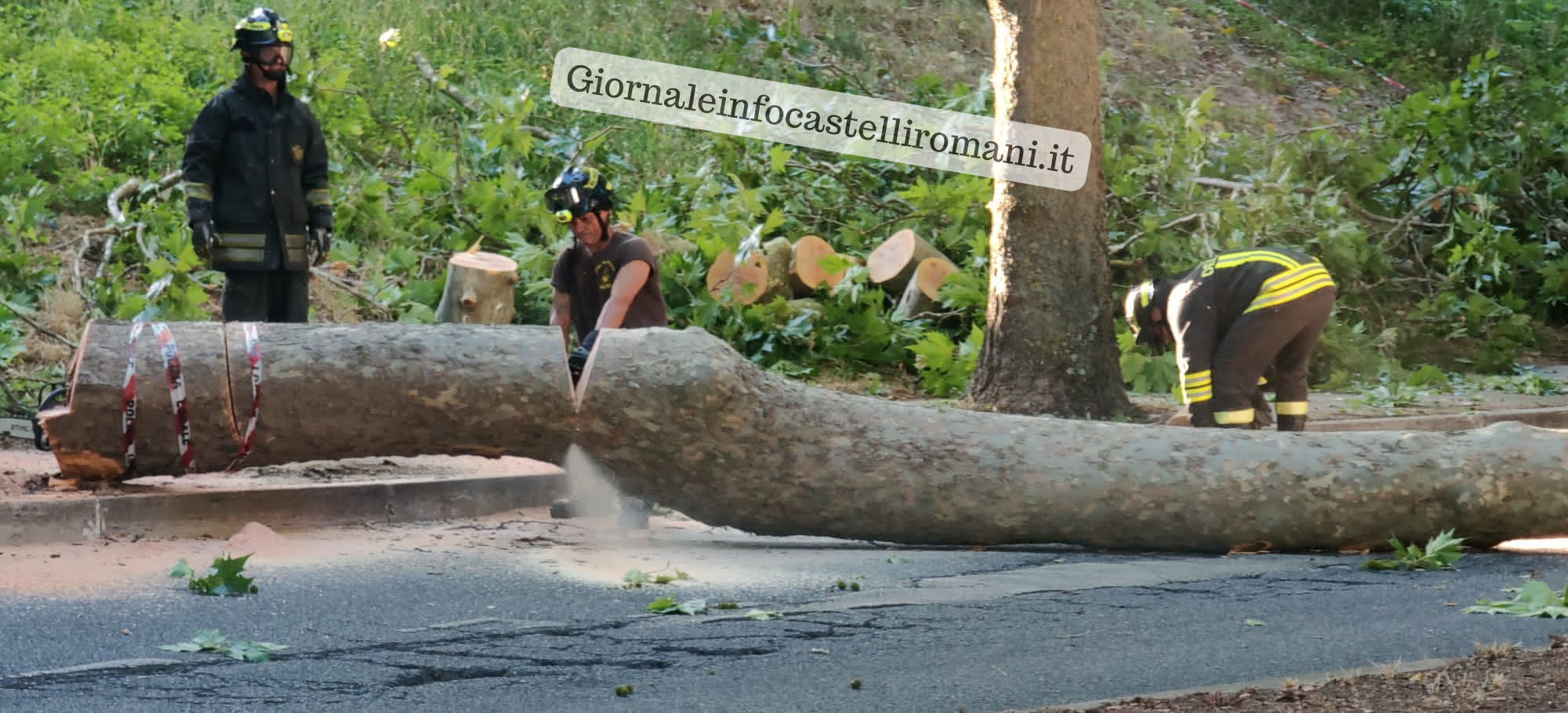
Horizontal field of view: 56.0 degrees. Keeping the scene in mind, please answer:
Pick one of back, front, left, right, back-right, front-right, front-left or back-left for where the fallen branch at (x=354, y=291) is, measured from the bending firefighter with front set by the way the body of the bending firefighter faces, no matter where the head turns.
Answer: front

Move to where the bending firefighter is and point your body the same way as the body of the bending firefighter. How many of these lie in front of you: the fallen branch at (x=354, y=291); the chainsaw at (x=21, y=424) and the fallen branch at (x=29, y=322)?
3

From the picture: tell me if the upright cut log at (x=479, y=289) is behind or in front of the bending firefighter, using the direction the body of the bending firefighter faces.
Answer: in front

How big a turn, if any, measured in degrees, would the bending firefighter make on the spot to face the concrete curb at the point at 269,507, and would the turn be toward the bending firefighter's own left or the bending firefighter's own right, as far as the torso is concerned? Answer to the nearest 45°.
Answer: approximately 45° to the bending firefighter's own left

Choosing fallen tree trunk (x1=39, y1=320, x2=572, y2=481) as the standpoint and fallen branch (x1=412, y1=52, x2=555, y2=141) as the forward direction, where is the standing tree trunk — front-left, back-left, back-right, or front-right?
front-right

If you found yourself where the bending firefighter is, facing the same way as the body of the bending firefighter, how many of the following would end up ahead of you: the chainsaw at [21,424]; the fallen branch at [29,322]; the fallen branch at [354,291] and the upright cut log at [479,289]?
4

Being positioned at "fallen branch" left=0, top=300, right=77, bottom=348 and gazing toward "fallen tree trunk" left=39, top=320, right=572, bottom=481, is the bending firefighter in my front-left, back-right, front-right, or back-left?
front-left

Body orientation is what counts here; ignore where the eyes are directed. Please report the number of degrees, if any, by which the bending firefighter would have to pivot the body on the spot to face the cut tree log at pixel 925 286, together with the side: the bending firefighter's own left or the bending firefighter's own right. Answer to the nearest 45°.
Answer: approximately 45° to the bending firefighter's own right

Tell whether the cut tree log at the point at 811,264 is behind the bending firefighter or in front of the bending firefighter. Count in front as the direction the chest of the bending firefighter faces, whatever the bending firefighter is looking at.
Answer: in front

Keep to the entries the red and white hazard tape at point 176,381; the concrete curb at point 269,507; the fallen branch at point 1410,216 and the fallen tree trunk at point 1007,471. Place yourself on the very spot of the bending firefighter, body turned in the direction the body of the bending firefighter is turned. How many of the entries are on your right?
1

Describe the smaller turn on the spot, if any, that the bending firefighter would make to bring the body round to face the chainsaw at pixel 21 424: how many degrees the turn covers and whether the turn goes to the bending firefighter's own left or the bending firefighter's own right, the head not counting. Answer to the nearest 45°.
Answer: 0° — they already face it

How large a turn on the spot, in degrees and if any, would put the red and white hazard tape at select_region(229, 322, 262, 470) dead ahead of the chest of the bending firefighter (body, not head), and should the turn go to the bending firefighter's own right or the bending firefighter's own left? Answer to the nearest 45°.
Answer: approximately 45° to the bending firefighter's own left

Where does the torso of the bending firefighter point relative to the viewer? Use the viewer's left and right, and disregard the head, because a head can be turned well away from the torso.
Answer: facing to the left of the viewer

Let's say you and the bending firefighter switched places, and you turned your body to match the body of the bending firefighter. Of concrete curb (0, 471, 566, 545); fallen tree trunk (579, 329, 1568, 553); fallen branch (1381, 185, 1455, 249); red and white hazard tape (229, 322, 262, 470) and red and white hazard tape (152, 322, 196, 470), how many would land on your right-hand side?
1
